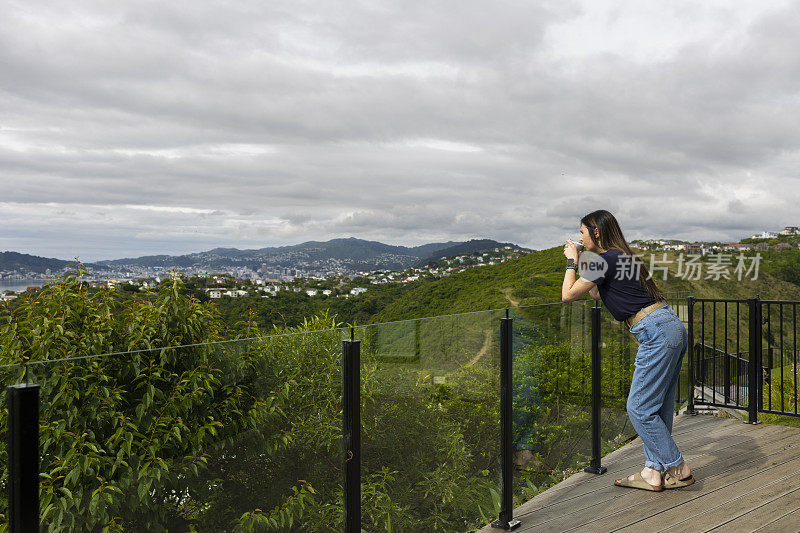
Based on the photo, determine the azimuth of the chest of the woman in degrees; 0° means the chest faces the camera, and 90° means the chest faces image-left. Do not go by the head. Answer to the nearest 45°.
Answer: approximately 90°
